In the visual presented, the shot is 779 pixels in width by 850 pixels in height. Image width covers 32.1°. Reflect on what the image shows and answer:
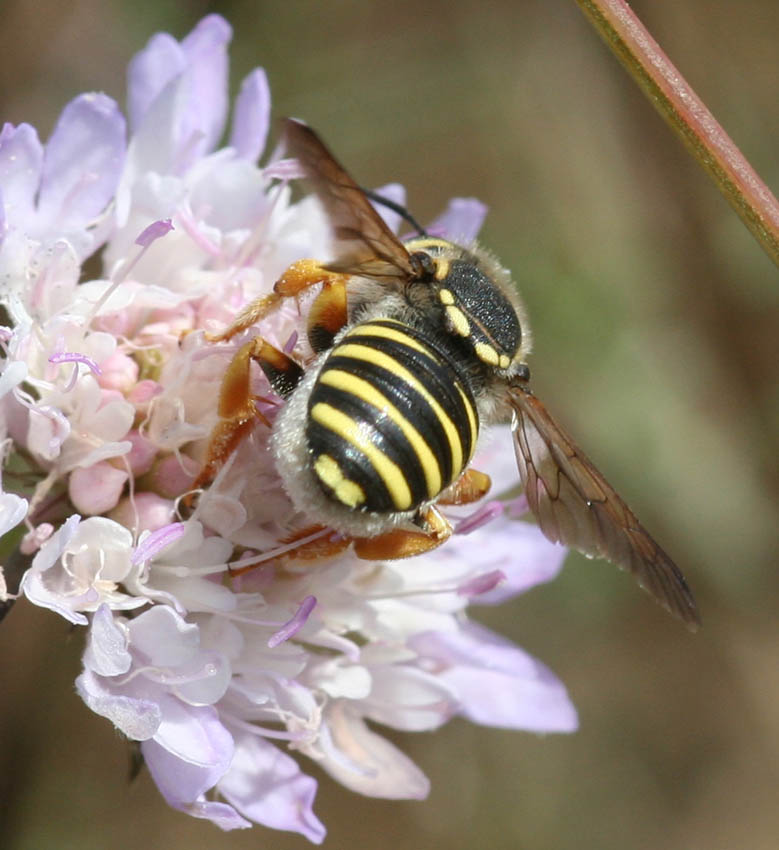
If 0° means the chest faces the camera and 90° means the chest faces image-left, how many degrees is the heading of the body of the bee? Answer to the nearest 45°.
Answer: approximately 225°
